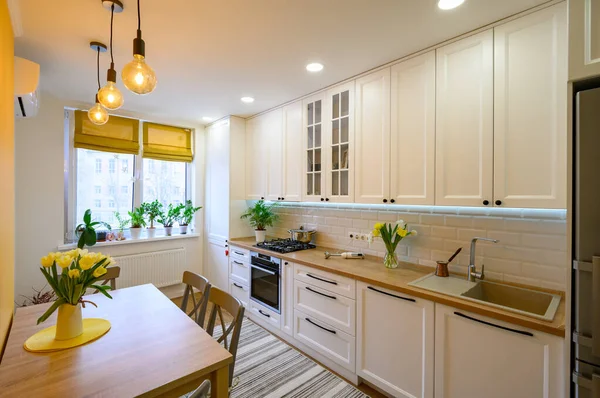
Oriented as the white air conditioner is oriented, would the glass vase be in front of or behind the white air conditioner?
in front

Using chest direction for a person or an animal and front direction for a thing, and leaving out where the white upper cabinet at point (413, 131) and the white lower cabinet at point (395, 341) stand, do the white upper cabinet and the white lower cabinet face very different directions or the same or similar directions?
same or similar directions

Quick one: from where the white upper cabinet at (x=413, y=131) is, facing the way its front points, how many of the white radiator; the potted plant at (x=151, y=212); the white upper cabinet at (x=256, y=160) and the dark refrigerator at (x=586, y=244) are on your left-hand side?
1

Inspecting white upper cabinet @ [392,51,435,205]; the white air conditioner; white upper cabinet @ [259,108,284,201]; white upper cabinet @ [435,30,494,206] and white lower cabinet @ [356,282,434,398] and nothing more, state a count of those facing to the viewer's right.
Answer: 1

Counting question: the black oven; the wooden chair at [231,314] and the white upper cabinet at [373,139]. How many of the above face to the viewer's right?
0

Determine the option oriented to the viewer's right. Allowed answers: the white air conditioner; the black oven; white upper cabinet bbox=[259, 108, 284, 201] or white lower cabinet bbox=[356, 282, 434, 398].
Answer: the white air conditioner

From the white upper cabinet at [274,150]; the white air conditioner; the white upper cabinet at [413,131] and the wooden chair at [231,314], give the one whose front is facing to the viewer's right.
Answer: the white air conditioner

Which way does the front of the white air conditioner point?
to the viewer's right

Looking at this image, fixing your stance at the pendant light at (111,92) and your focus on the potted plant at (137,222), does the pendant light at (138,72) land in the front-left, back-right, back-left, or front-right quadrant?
back-right

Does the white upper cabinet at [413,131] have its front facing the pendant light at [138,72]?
yes

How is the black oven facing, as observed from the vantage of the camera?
facing the viewer and to the left of the viewer

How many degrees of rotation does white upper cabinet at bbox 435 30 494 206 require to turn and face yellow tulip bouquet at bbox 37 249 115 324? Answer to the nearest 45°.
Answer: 0° — it already faces it

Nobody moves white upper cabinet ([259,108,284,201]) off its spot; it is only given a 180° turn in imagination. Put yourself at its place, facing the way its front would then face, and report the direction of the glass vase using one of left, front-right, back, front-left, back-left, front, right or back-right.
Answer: right

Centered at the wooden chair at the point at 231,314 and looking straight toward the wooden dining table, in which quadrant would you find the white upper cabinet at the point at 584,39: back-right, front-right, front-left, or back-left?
back-left
